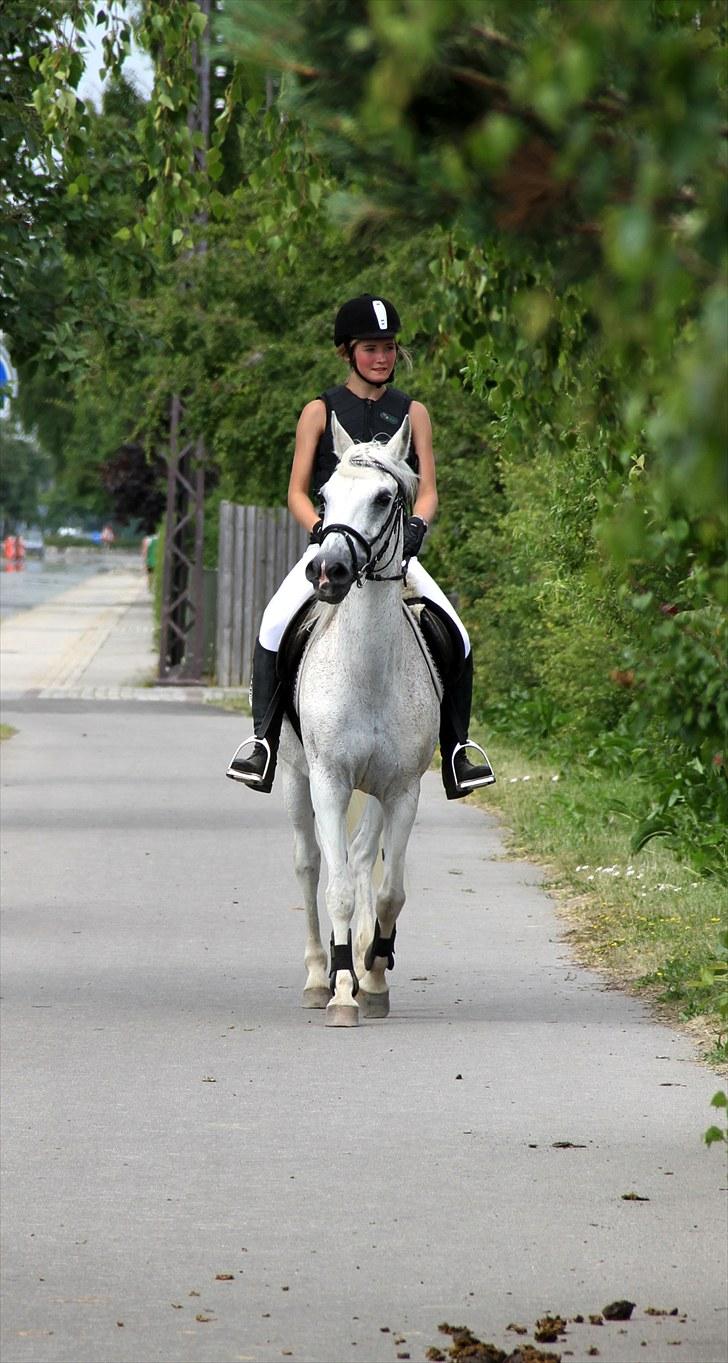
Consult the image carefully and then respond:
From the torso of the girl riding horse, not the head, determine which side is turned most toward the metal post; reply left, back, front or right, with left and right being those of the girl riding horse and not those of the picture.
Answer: back

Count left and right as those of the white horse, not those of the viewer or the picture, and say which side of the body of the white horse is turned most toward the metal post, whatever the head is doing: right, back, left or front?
back

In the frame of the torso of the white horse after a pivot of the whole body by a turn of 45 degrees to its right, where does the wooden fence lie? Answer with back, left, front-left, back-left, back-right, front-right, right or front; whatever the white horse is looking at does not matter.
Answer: back-right

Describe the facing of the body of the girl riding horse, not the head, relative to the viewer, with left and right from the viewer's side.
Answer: facing the viewer

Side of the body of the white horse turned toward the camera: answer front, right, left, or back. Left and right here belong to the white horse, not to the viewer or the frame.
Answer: front

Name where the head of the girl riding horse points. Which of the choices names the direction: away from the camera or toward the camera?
toward the camera

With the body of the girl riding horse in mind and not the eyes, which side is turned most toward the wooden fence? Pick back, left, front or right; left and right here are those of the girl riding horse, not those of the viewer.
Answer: back
